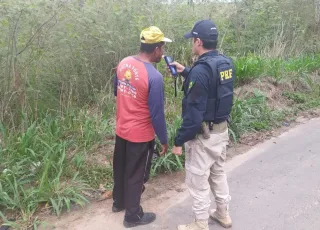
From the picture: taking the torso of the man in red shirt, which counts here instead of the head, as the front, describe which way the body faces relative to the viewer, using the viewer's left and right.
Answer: facing away from the viewer and to the right of the viewer

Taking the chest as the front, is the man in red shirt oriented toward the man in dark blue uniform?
no
